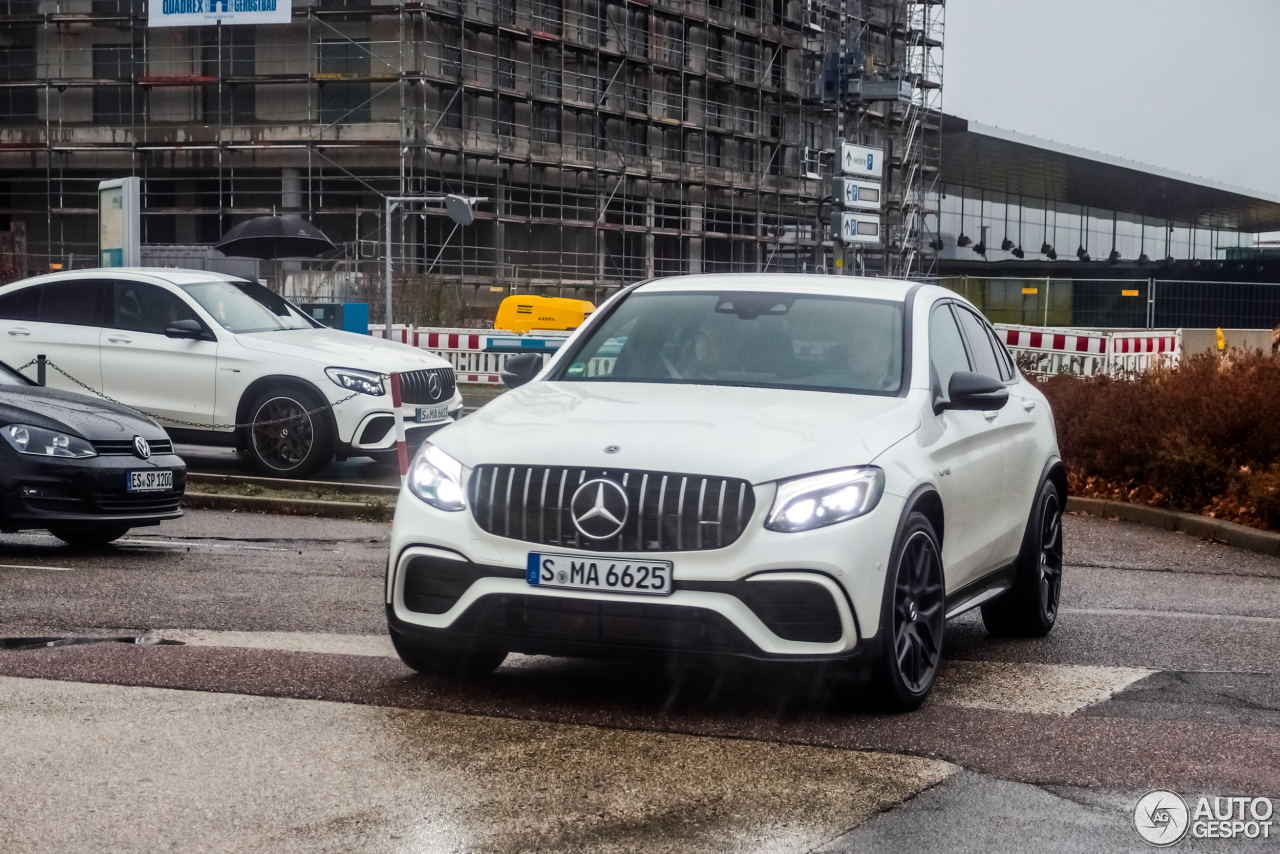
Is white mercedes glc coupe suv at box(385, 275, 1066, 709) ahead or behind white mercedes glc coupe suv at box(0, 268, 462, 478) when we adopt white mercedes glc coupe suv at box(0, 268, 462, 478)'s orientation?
ahead

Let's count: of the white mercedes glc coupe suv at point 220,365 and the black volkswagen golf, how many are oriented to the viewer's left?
0

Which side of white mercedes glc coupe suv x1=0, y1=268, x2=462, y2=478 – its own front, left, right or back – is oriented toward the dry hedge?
front

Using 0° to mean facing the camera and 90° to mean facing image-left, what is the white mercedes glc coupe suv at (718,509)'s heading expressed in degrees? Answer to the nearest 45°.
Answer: approximately 45°

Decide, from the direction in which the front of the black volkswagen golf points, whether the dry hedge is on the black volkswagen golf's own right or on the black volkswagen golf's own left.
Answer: on the black volkswagen golf's own left

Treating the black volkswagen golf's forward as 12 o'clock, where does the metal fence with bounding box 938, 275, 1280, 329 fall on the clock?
The metal fence is roughly at 9 o'clock from the black volkswagen golf.

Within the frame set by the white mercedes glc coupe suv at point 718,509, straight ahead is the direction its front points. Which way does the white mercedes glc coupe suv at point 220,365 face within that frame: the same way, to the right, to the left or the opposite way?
to the left

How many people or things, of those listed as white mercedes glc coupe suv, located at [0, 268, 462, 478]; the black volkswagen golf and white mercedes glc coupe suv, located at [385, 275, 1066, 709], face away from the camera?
0

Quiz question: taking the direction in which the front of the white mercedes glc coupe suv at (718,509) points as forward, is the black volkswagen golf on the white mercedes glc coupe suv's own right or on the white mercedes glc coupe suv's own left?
on the white mercedes glc coupe suv's own right

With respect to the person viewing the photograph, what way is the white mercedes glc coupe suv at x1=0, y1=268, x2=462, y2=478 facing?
facing the viewer and to the right of the viewer

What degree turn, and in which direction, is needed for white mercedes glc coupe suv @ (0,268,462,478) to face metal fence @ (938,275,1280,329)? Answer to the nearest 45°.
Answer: approximately 90° to its left

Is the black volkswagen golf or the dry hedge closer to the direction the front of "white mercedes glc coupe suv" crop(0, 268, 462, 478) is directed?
the dry hedge

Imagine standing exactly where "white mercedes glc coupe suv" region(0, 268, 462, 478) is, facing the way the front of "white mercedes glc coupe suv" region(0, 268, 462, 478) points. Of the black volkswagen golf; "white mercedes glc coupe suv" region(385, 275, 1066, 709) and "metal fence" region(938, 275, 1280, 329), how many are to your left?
1

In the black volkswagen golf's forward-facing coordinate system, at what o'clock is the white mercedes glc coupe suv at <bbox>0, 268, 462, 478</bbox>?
The white mercedes glc coupe suv is roughly at 8 o'clock from the black volkswagen golf.

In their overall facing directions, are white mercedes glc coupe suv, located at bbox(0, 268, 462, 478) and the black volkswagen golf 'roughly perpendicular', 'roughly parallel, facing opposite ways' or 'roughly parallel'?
roughly parallel

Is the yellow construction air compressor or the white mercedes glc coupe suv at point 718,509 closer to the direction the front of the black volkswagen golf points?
the white mercedes glc coupe suv

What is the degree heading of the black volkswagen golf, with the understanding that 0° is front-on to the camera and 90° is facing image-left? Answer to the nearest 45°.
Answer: approximately 315°

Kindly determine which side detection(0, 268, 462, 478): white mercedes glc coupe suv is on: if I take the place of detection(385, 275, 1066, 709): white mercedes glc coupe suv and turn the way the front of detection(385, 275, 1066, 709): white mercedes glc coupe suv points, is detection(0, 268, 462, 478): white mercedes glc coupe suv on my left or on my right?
on my right

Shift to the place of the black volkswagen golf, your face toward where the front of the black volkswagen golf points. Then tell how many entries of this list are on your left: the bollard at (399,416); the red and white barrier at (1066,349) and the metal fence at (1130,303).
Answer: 3
